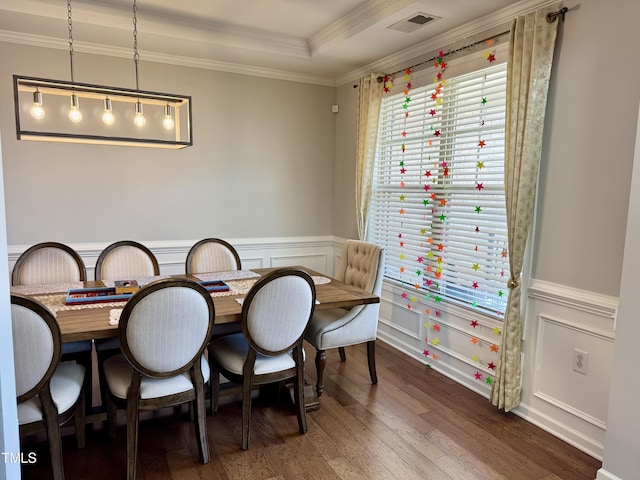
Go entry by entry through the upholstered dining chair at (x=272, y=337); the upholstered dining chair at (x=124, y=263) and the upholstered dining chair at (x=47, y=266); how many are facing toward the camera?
2

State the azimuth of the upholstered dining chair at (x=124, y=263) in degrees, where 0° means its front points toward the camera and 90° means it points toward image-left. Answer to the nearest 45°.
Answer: approximately 0°

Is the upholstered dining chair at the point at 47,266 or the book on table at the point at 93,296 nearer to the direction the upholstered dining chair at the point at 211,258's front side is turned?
the book on table

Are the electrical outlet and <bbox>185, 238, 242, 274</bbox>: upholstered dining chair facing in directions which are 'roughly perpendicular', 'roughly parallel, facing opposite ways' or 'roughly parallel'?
roughly perpendicular

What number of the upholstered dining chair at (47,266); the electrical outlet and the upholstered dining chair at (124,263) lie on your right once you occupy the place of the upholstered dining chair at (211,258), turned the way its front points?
2

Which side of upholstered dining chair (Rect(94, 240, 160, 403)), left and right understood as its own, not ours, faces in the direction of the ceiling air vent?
left

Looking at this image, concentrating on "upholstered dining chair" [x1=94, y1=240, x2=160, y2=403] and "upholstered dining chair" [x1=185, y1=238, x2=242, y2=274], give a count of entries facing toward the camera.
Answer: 2

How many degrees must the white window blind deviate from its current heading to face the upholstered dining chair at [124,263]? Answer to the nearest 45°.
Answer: approximately 45° to its right

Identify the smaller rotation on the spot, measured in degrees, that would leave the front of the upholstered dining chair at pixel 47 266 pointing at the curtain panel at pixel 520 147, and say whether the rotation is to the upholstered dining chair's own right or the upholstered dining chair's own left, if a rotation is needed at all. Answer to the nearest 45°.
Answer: approximately 45° to the upholstered dining chair's own left

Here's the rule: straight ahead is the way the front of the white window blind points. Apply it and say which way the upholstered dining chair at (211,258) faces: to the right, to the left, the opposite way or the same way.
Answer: to the left

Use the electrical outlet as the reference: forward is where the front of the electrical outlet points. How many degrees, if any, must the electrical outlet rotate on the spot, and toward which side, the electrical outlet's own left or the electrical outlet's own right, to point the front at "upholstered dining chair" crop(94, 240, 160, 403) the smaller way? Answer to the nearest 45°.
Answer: approximately 45° to the electrical outlet's own right
